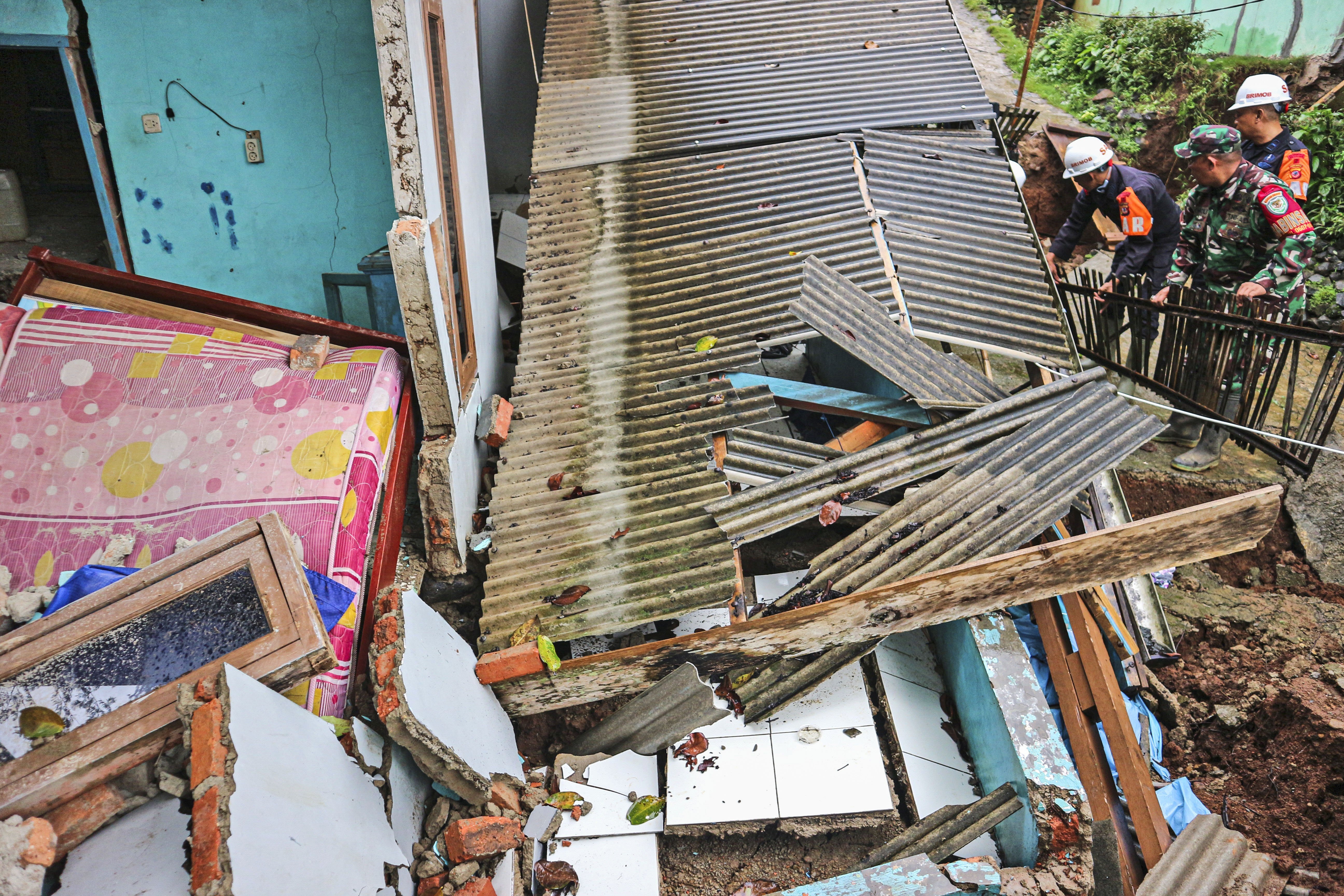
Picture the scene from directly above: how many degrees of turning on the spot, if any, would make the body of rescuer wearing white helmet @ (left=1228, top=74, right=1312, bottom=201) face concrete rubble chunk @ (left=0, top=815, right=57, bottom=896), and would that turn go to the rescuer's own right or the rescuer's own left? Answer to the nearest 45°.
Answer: approximately 45° to the rescuer's own left

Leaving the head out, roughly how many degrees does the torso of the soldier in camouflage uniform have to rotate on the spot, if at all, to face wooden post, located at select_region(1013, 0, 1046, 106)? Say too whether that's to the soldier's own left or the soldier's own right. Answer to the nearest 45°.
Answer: approximately 90° to the soldier's own right

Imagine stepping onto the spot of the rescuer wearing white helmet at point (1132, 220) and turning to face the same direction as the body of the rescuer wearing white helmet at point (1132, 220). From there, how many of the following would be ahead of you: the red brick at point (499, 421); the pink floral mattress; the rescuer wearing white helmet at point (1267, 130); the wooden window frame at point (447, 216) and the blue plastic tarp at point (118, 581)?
4

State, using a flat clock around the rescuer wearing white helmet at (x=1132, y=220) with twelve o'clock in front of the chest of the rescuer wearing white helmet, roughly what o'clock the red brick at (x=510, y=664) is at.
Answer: The red brick is roughly at 11 o'clock from the rescuer wearing white helmet.

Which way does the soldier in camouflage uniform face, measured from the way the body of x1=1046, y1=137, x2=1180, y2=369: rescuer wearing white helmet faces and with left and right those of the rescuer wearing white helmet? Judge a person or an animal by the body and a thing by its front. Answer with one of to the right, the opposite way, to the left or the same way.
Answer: the same way

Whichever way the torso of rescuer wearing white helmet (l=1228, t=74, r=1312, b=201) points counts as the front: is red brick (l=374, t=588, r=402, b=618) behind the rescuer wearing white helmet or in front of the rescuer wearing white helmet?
in front

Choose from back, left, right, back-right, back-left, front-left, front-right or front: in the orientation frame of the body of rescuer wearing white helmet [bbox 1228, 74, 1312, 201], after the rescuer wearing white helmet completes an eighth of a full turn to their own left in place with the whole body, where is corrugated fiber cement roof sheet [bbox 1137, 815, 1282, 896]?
front

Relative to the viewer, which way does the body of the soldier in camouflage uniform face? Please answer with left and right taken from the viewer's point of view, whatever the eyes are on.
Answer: facing the viewer and to the left of the viewer

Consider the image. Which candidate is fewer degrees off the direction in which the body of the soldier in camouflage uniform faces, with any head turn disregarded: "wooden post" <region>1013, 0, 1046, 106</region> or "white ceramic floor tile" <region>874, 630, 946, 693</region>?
the white ceramic floor tile

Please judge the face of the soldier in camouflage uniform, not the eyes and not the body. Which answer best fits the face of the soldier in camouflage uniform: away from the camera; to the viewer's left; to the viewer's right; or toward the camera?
to the viewer's left

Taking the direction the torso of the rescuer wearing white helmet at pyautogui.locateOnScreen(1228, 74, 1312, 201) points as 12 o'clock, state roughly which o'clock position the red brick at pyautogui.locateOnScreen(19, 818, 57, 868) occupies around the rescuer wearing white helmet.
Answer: The red brick is roughly at 11 o'clock from the rescuer wearing white helmet.

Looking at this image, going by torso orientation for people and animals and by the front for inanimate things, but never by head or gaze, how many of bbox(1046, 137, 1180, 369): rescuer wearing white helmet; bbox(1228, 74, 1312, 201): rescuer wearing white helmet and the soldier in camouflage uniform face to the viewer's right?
0

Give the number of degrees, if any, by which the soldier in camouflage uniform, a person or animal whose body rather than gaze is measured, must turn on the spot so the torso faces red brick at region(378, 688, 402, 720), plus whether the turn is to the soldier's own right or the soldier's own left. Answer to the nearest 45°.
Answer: approximately 45° to the soldier's own left

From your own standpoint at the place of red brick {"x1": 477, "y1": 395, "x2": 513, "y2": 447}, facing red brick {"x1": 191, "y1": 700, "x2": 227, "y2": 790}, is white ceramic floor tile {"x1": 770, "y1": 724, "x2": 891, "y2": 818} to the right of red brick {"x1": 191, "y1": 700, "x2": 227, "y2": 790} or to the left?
left

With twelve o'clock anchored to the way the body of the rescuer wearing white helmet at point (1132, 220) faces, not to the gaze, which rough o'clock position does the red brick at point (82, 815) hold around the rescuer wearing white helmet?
The red brick is roughly at 11 o'clock from the rescuer wearing white helmet.

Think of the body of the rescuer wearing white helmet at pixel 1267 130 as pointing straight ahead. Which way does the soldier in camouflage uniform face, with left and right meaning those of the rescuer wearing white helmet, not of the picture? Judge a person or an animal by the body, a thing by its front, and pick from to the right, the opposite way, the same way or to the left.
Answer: the same way
